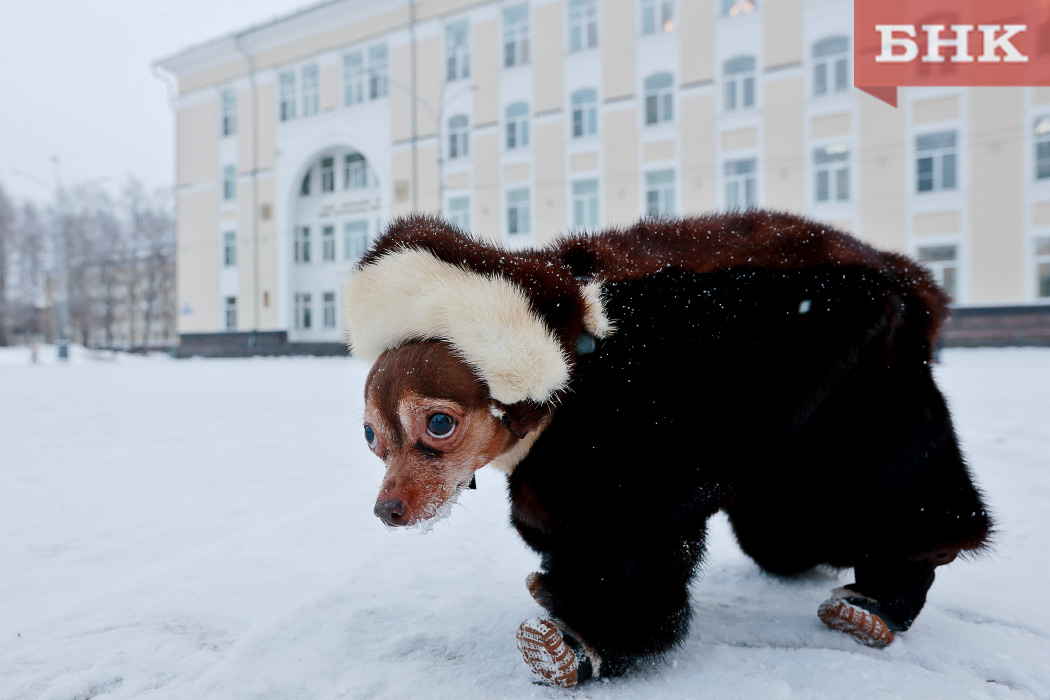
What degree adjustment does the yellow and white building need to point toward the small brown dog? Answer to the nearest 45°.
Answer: approximately 45° to its left

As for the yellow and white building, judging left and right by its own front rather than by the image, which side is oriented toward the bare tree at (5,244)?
right

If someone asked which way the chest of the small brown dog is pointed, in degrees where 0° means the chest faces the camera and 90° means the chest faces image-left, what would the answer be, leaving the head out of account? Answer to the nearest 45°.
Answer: approximately 90°

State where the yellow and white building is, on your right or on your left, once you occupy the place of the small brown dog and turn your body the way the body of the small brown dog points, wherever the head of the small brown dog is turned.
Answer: on your right

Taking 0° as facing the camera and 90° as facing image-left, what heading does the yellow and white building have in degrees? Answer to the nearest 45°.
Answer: approximately 45°

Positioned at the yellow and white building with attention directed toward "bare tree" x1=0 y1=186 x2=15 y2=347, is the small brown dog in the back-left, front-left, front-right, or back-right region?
back-left
